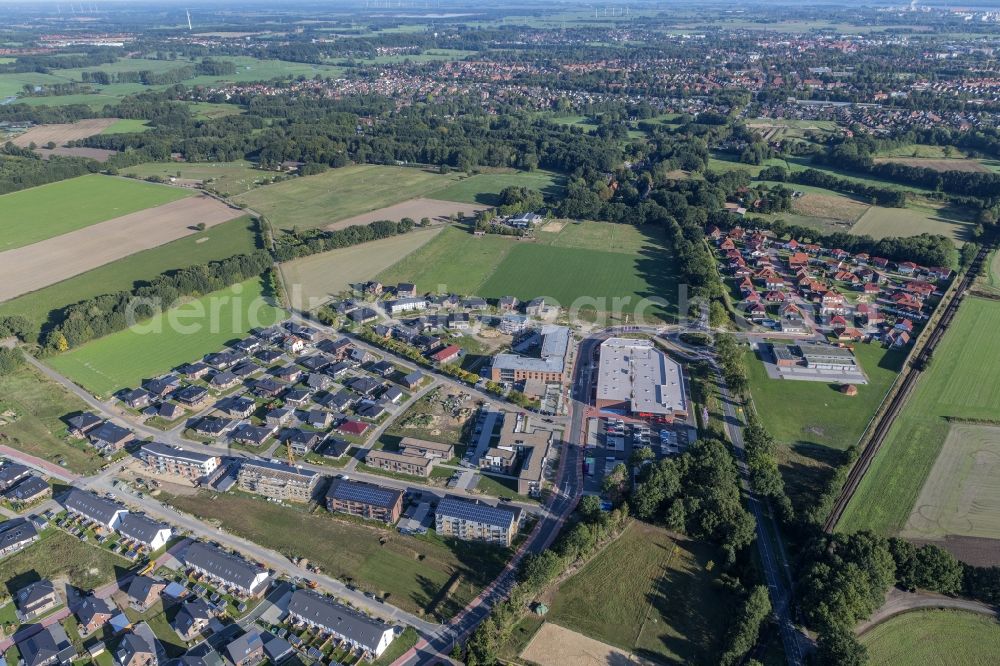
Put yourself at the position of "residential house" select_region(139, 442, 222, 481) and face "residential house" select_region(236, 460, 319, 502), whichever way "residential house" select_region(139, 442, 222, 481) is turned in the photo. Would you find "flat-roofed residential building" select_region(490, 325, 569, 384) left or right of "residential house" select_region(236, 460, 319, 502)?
left

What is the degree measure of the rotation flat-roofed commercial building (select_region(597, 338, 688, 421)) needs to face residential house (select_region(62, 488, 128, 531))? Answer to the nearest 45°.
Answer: approximately 45° to its right

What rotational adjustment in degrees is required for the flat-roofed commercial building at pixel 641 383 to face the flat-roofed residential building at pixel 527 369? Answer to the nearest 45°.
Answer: approximately 90° to its right

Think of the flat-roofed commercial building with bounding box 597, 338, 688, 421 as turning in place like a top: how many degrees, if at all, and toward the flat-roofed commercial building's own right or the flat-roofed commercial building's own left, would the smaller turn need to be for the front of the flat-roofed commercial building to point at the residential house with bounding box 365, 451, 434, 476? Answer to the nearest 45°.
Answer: approximately 45° to the flat-roofed commercial building's own right

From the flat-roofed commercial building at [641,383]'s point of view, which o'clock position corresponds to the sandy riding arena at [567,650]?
The sandy riding arena is roughly at 12 o'clock from the flat-roofed commercial building.

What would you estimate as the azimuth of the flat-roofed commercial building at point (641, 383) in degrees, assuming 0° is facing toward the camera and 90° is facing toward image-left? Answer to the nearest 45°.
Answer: approximately 0°

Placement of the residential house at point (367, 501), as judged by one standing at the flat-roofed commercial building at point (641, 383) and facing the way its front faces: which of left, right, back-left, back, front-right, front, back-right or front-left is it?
front-right

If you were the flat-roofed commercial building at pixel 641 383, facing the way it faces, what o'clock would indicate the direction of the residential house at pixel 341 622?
The residential house is roughly at 1 o'clock from the flat-roofed commercial building.

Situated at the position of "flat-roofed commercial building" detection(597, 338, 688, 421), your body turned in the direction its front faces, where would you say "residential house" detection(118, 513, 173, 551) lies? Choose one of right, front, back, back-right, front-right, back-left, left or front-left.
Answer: front-right
